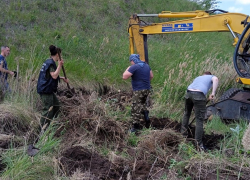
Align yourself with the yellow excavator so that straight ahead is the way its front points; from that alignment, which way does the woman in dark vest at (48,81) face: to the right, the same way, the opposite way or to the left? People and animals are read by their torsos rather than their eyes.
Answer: the opposite way

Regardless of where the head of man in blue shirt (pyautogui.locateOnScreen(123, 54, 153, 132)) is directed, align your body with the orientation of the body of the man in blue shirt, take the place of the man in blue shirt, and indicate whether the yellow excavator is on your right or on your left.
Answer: on your right

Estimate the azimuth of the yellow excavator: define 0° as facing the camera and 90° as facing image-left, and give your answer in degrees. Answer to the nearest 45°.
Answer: approximately 90°

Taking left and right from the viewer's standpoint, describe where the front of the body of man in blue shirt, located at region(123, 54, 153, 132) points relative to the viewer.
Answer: facing away from the viewer and to the left of the viewer

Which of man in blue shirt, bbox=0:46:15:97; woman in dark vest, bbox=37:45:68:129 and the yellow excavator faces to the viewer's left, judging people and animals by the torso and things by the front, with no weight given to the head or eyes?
the yellow excavator

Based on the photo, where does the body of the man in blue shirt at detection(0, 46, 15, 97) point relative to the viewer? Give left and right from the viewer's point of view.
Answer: facing to the right of the viewer

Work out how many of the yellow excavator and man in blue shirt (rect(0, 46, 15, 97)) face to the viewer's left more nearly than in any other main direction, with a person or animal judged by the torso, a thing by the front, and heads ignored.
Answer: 1

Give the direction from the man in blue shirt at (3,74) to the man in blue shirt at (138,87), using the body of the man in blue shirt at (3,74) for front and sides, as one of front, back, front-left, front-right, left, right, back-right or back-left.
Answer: front-right

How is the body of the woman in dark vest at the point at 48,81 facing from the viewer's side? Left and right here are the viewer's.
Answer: facing to the right of the viewer

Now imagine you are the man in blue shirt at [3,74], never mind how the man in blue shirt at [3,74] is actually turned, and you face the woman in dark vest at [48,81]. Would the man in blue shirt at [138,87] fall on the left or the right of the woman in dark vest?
left

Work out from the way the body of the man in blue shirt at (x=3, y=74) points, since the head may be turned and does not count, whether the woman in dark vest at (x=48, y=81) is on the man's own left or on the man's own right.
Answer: on the man's own right

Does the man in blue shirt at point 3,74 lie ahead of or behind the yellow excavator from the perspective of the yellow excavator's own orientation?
ahead
